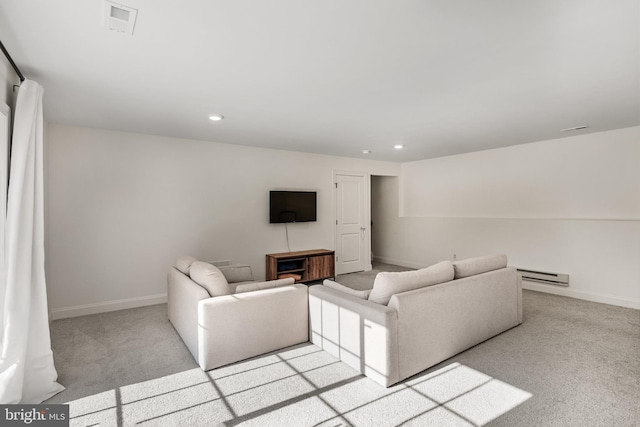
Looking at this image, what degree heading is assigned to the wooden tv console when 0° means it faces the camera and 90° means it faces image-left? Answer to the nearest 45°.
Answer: approximately 315°

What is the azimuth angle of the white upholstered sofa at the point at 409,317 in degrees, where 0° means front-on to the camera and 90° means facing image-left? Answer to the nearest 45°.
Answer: approximately 135°

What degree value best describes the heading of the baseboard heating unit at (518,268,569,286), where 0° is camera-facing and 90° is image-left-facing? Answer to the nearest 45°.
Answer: approximately 45°

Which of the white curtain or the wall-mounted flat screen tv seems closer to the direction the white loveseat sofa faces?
the wall-mounted flat screen tv

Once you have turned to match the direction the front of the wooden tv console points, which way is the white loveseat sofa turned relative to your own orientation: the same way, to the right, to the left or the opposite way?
to the left

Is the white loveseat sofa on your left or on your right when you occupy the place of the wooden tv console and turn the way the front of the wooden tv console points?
on your right

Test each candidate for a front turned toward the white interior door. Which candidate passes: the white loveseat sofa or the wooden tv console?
the white loveseat sofa

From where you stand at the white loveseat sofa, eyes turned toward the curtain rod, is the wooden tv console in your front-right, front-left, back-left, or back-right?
back-right

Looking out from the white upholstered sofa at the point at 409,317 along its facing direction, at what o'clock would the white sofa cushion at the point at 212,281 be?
The white sofa cushion is roughly at 10 o'clock from the white upholstered sofa.

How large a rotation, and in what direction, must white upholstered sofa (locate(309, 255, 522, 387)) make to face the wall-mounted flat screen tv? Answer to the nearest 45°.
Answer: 0° — it already faces it

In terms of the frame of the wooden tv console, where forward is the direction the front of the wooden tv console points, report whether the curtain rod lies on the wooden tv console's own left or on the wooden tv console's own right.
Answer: on the wooden tv console's own right

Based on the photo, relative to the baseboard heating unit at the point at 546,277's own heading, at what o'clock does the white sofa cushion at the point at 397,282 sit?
The white sofa cushion is roughly at 11 o'clock from the baseboard heating unit.
